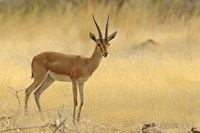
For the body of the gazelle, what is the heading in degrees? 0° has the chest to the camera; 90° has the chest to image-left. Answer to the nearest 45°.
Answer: approximately 315°
